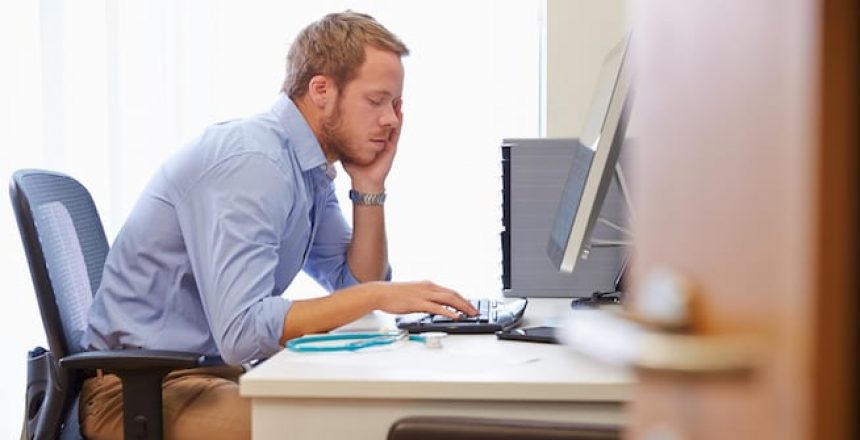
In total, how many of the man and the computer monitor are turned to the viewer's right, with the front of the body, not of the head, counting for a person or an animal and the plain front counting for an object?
1

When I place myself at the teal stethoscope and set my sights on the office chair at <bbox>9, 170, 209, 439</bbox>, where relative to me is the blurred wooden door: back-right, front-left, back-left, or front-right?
back-left

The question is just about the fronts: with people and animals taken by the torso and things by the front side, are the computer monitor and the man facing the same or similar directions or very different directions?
very different directions

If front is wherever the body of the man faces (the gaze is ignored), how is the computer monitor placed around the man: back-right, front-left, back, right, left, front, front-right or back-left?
front-right

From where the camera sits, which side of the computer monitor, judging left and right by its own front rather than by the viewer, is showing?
left

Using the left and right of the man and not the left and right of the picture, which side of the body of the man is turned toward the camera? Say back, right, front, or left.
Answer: right

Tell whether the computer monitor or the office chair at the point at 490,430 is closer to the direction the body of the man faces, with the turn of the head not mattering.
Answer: the computer monitor

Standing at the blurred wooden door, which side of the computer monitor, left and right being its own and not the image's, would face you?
left
